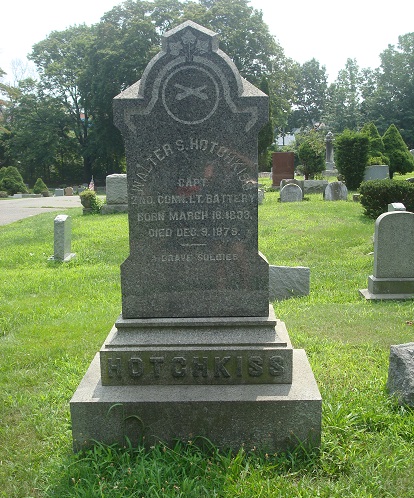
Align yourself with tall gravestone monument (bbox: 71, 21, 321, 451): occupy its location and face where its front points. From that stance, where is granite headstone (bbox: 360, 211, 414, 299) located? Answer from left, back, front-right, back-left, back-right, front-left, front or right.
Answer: back-left

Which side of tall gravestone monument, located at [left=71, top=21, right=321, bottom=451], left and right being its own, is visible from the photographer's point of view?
front

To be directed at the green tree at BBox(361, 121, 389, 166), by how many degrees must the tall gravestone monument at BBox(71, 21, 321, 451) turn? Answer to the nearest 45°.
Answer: approximately 180°

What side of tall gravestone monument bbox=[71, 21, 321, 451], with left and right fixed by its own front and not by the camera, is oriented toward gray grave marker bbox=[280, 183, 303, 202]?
back

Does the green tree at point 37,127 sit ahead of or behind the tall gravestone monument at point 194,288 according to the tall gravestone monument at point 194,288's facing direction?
behind

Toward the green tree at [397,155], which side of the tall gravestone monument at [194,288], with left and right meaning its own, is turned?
back

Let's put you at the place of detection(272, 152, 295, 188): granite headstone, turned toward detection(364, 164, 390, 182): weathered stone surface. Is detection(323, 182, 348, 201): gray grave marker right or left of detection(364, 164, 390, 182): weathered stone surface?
right

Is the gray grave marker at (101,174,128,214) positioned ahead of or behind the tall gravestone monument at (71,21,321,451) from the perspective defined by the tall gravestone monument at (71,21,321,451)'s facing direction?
behind

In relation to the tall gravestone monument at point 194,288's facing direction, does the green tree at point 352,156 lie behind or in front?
behind

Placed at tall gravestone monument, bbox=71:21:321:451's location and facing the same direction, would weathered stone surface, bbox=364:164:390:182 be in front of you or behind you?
behind

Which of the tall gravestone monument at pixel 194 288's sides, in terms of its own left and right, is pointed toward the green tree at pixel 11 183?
back
